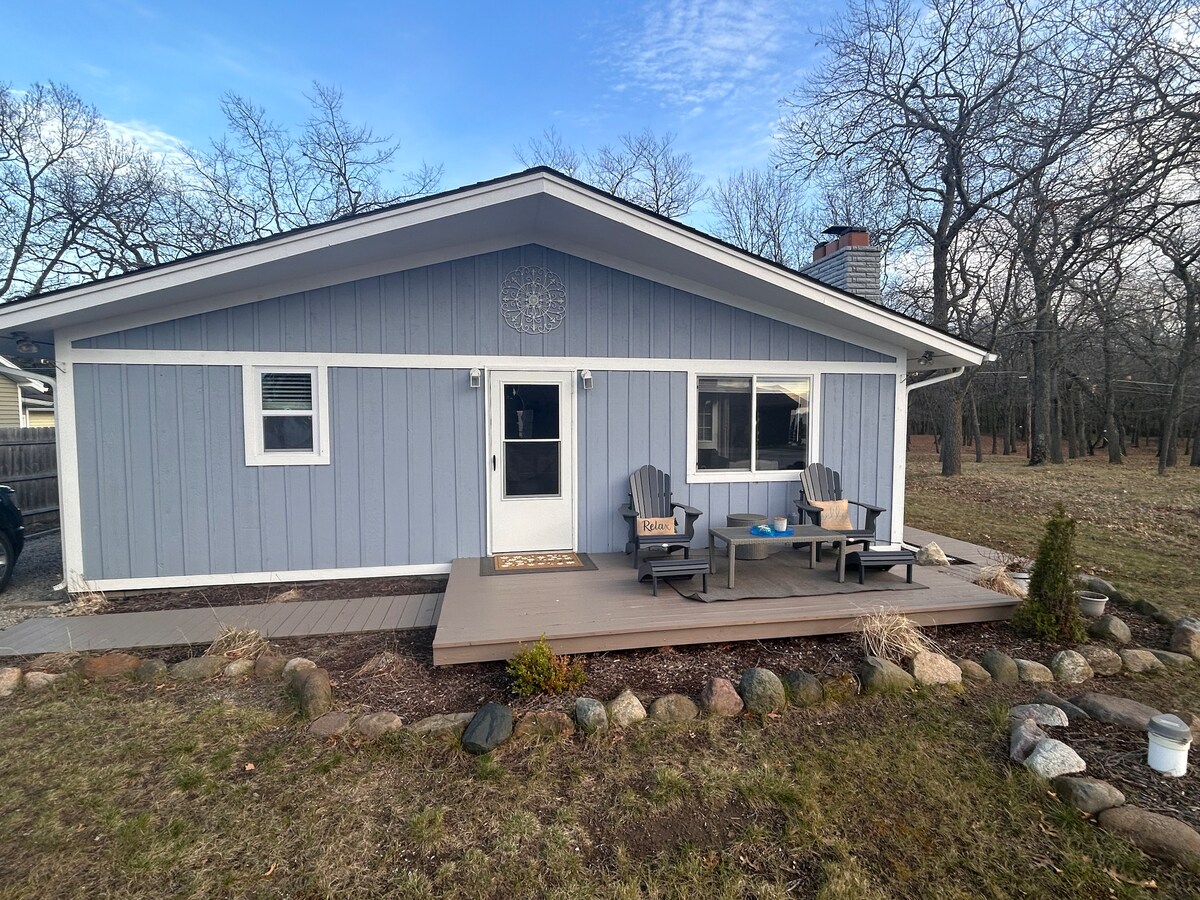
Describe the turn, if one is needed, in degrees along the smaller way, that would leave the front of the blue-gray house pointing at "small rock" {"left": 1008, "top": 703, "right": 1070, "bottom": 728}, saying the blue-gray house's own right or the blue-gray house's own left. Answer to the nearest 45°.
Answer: approximately 45° to the blue-gray house's own left

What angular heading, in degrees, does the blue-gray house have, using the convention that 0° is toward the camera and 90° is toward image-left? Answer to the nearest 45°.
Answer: approximately 0°

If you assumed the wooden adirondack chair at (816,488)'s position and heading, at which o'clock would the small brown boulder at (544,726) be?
The small brown boulder is roughly at 2 o'clock from the wooden adirondack chair.

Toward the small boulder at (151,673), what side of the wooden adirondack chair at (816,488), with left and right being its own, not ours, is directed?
right

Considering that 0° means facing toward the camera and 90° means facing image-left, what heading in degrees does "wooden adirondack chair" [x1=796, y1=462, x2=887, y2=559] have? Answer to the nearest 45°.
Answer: approximately 315°

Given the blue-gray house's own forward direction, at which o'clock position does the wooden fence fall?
The wooden fence is roughly at 4 o'clock from the blue-gray house.

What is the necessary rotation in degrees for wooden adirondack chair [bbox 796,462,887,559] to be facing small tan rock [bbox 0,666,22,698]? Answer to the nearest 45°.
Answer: approximately 90° to its right

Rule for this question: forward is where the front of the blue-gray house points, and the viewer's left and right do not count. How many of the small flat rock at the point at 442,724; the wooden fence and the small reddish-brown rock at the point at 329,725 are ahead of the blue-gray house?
2

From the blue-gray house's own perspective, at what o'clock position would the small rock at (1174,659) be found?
The small rock is roughly at 10 o'clock from the blue-gray house.

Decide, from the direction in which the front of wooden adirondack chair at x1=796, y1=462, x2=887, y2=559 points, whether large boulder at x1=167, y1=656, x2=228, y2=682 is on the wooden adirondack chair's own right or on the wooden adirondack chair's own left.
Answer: on the wooden adirondack chair's own right
